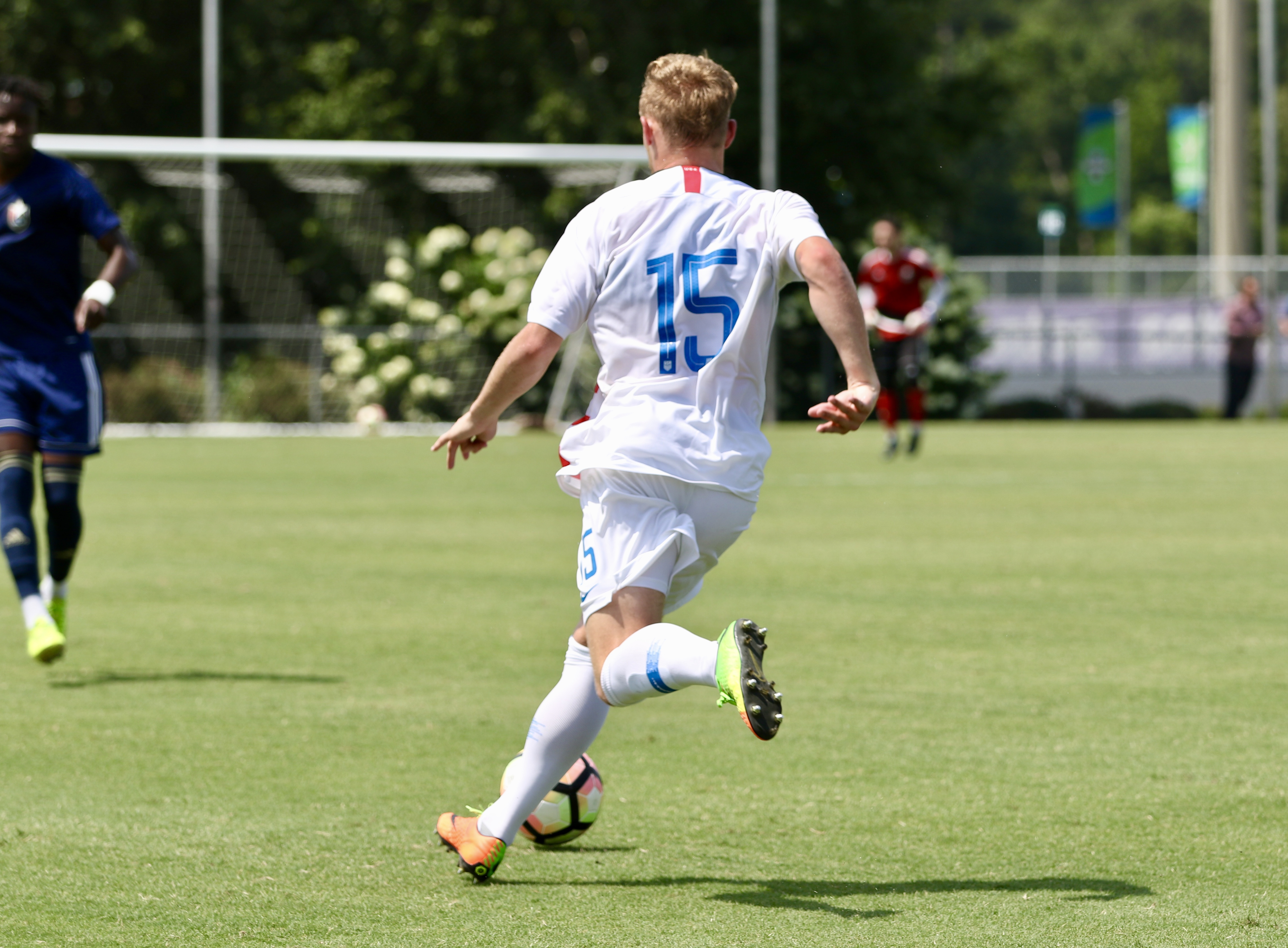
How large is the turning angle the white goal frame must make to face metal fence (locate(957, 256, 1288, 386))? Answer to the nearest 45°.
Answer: approximately 135° to its left

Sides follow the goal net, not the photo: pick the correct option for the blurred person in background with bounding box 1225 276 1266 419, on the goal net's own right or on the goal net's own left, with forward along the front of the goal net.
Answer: on the goal net's own left

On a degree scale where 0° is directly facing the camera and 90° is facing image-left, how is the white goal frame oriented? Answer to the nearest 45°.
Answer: approximately 0°

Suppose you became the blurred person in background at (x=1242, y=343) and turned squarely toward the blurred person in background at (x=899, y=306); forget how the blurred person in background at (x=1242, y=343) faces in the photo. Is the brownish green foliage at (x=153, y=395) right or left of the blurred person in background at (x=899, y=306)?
right

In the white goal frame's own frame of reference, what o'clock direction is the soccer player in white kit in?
The soccer player in white kit is roughly at 12 o'clock from the white goal frame.

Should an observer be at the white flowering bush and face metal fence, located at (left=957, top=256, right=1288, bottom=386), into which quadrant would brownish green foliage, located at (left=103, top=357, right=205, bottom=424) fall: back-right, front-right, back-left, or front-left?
back-left

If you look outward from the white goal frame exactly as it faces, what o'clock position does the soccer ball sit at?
The soccer ball is roughly at 12 o'clock from the white goal frame.

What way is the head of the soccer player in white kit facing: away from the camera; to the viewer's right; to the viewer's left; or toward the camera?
away from the camera
